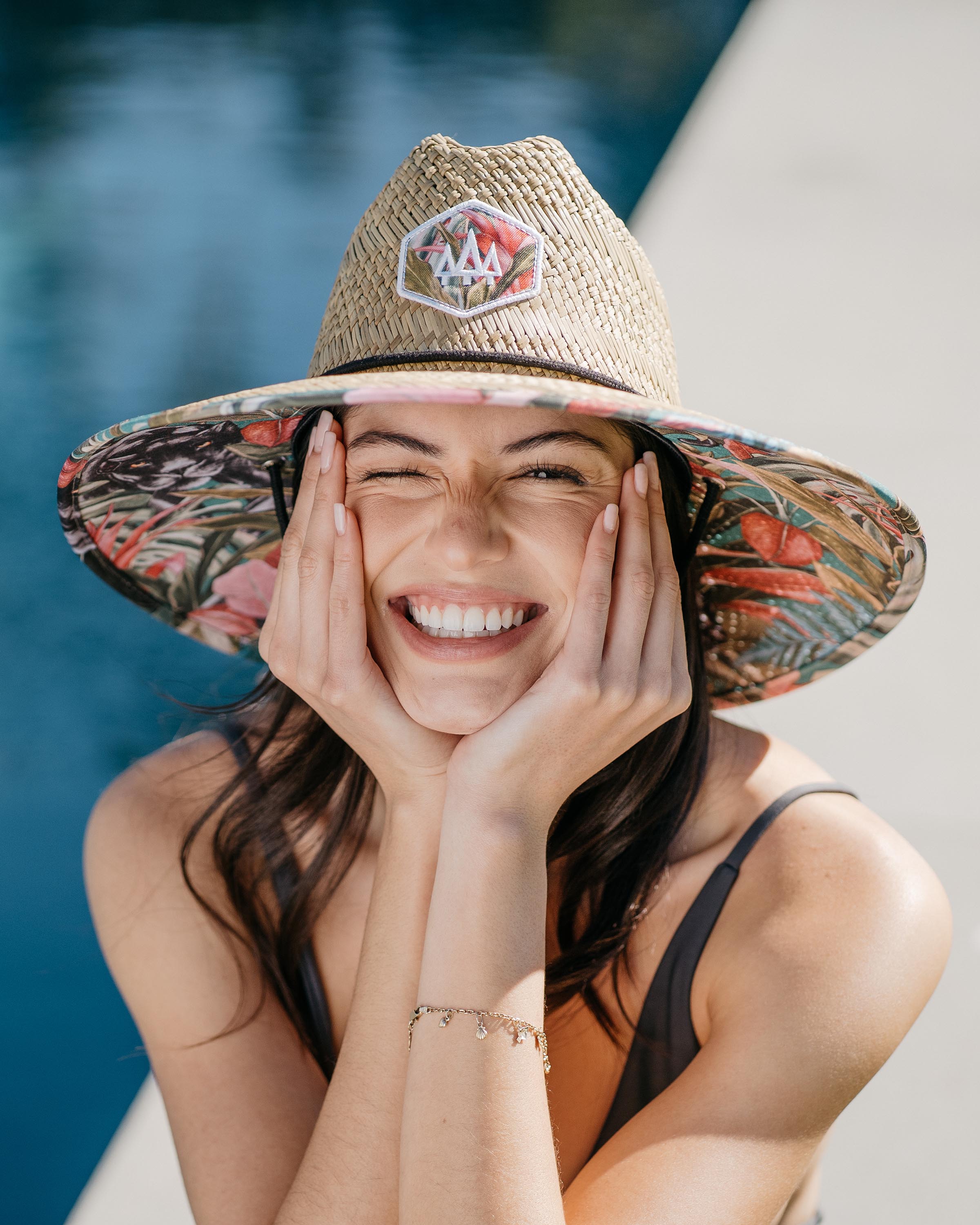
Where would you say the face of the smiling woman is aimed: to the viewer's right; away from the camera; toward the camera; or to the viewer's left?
toward the camera

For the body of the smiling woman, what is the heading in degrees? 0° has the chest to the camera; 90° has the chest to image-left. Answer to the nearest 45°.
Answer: approximately 0°
